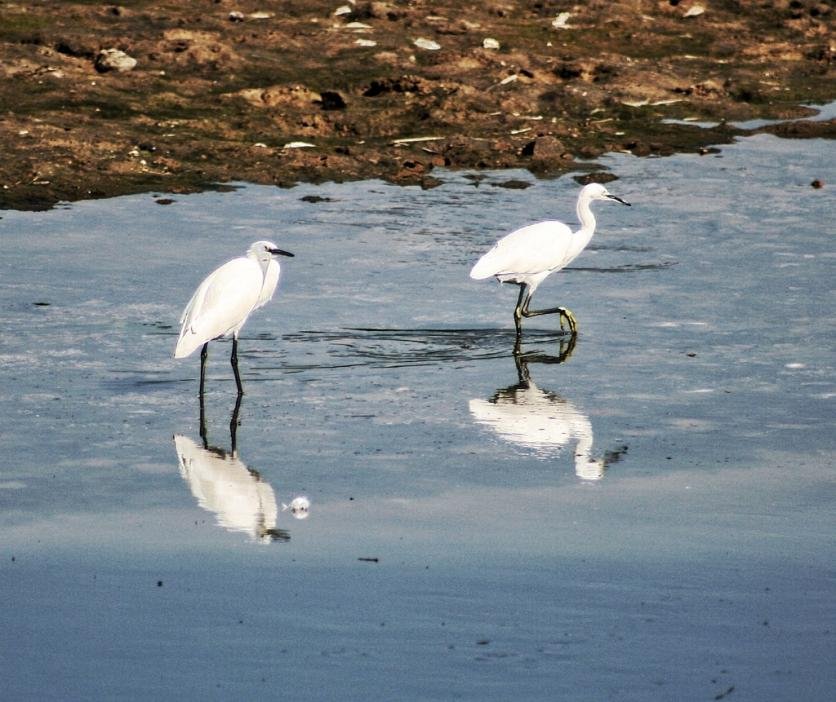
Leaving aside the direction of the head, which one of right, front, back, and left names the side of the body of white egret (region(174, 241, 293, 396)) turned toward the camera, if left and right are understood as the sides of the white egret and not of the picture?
right

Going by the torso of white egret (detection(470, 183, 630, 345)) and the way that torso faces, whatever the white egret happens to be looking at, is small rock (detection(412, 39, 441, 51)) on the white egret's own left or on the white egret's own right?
on the white egret's own left

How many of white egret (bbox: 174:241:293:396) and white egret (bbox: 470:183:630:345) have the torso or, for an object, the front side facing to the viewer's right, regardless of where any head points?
2

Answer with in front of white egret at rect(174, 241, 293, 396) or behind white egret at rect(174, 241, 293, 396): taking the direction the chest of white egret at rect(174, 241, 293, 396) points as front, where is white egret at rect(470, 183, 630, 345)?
in front

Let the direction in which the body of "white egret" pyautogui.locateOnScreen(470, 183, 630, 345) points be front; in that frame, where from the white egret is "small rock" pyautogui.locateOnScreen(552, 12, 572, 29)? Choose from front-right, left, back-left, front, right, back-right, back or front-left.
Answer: left

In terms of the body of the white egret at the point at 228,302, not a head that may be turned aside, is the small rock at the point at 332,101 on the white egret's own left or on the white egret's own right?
on the white egret's own left

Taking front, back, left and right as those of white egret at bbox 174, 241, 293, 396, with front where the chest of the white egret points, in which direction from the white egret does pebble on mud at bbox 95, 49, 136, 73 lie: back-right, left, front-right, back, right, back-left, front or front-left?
left

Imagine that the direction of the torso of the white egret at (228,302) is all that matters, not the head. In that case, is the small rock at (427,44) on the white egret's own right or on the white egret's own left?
on the white egret's own left

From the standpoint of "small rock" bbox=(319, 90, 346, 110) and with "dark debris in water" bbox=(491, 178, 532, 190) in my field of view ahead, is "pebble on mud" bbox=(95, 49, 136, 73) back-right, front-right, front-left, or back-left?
back-right

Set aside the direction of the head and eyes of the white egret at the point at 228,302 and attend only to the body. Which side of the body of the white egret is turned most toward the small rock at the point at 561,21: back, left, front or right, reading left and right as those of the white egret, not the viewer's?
left

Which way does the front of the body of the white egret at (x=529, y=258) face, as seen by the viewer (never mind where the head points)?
to the viewer's right
